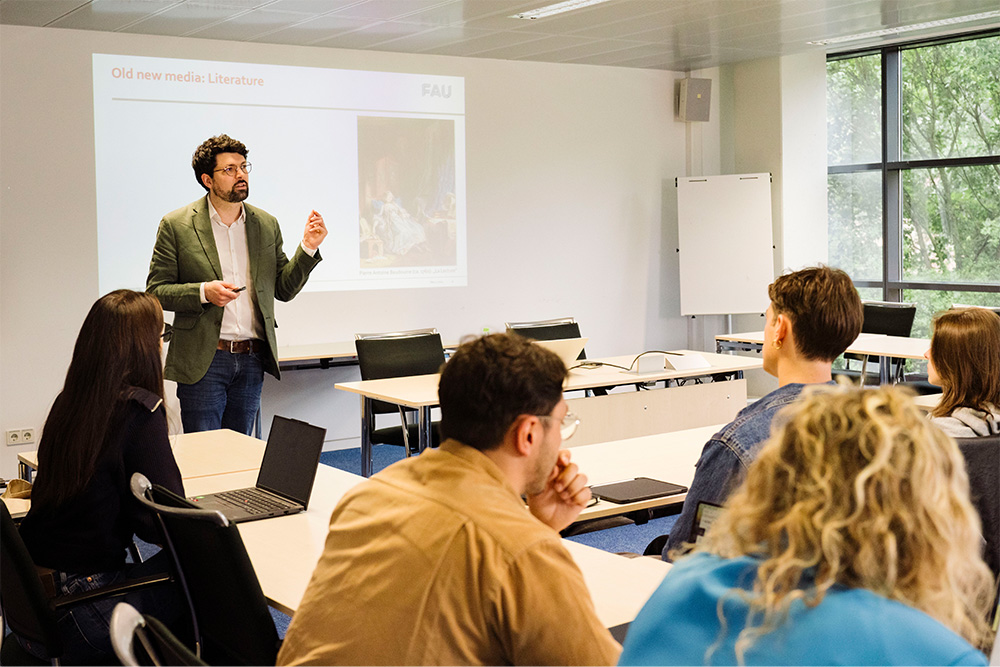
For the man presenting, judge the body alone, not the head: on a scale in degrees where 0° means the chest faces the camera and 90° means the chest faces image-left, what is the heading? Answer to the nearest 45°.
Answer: approximately 315°

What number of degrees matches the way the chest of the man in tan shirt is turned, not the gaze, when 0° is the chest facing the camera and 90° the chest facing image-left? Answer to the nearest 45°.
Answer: approximately 225°

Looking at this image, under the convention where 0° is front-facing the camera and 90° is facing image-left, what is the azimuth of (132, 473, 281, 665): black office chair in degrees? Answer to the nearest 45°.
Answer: approximately 225°

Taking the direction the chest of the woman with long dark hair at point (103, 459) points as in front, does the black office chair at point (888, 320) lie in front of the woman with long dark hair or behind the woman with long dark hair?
in front

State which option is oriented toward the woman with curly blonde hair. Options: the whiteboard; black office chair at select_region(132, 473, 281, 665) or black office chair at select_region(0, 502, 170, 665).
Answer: the whiteboard

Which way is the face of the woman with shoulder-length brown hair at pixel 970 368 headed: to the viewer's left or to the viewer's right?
to the viewer's left

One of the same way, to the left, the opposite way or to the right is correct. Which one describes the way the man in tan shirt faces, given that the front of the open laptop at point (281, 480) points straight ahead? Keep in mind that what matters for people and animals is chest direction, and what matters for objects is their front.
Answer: the opposite way

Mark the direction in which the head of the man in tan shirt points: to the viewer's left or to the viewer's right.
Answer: to the viewer's right

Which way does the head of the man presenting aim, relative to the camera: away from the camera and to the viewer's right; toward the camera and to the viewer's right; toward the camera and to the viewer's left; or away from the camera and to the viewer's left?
toward the camera and to the viewer's right
